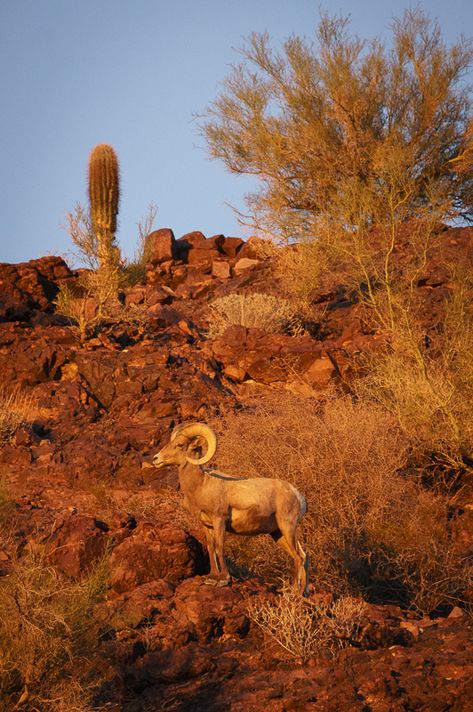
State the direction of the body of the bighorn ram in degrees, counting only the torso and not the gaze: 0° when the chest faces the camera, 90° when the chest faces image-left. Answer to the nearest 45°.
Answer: approximately 90°

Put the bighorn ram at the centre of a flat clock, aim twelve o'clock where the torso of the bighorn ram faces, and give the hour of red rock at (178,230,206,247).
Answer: The red rock is roughly at 3 o'clock from the bighorn ram.

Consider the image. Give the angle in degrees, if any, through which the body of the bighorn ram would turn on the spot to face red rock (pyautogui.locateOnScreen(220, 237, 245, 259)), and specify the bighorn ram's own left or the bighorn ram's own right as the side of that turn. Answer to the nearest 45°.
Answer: approximately 90° to the bighorn ram's own right

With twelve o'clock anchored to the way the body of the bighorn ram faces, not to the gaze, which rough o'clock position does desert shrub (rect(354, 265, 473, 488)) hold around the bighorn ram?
The desert shrub is roughly at 4 o'clock from the bighorn ram.

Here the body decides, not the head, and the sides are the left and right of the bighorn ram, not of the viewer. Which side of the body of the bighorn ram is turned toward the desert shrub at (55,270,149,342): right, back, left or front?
right

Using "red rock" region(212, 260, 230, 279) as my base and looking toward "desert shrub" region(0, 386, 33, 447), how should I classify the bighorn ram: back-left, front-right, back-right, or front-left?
front-left

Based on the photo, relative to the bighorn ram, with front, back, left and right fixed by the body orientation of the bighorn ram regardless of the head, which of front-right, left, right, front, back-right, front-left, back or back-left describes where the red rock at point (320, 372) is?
right

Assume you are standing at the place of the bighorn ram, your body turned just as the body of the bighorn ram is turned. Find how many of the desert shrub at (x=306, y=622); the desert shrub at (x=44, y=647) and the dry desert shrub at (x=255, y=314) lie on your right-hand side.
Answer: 1

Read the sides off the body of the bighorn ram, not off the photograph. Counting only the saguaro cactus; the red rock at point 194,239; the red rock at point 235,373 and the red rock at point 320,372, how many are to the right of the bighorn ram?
4

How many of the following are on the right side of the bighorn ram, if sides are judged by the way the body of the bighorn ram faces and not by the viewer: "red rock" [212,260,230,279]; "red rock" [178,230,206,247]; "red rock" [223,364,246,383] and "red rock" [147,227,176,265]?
4

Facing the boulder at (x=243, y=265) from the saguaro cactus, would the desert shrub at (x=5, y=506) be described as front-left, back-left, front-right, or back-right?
back-right

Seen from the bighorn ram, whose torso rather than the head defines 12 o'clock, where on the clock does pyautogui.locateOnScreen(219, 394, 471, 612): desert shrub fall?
The desert shrub is roughly at 4 o'clock from the bighorn ram.

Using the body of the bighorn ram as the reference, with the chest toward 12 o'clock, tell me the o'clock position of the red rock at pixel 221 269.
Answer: The red rock is roughly at 3 o'clock from the bighorn ram.

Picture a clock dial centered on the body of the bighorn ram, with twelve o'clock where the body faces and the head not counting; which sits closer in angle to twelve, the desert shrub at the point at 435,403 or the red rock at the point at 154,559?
the red rock

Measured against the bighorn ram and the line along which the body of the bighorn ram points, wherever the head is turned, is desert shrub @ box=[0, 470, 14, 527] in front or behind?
in front

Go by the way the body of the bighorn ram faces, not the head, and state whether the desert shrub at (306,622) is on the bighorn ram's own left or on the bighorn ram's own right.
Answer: on the bighorn ram's own left

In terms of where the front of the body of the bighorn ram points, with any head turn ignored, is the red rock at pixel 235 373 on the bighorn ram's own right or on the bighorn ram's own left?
on the bighorn ram's own right
